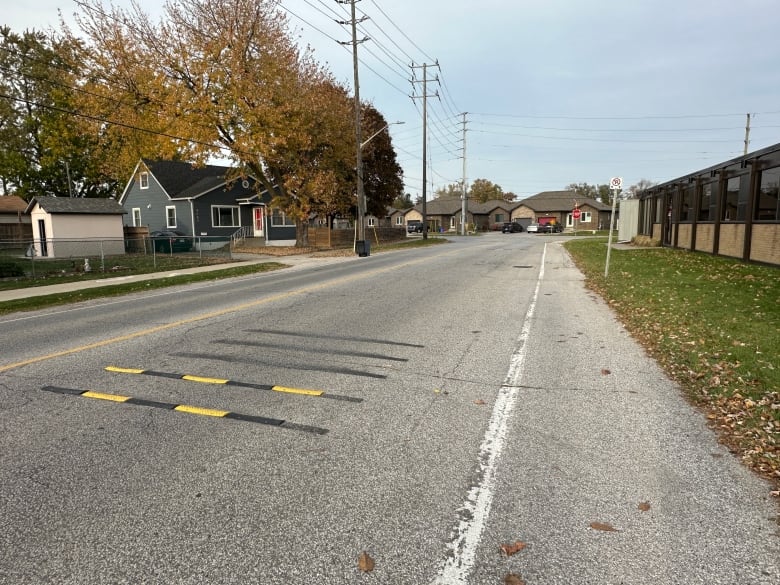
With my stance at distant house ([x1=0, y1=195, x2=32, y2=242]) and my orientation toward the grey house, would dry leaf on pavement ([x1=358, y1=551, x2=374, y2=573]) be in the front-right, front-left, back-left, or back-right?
front-right

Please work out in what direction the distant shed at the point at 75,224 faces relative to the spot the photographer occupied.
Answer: facing the viewer and to the left of the viewer

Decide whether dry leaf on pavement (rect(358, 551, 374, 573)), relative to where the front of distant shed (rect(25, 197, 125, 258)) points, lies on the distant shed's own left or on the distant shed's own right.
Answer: on the distant shed's own left

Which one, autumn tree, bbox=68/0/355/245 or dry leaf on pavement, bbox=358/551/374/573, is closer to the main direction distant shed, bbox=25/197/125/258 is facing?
the dry leaf on pavement

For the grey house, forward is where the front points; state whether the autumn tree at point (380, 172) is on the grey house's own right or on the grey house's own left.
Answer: on the grey house's own left

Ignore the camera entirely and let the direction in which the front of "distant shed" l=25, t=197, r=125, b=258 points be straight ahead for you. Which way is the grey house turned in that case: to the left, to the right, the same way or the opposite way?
to the left

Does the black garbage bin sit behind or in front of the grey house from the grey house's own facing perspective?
in front

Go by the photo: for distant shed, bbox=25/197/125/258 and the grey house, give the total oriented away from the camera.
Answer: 0

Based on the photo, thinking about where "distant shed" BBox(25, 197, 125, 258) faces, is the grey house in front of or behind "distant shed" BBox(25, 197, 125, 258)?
behind

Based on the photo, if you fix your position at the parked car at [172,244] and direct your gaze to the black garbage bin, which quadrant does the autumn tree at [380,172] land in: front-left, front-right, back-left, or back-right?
front-left

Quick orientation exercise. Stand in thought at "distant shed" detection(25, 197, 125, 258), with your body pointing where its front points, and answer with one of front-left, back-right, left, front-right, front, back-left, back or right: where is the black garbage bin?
left

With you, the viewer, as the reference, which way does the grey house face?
facing the viewer and to the right of the viewer

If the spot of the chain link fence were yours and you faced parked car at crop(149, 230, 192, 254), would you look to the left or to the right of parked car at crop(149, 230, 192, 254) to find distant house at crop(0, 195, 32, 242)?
left

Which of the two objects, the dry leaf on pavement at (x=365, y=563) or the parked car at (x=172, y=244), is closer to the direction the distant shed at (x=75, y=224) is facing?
the dry leaf on pavement

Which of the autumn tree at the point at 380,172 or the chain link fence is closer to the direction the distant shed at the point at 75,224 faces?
the chain link fence
